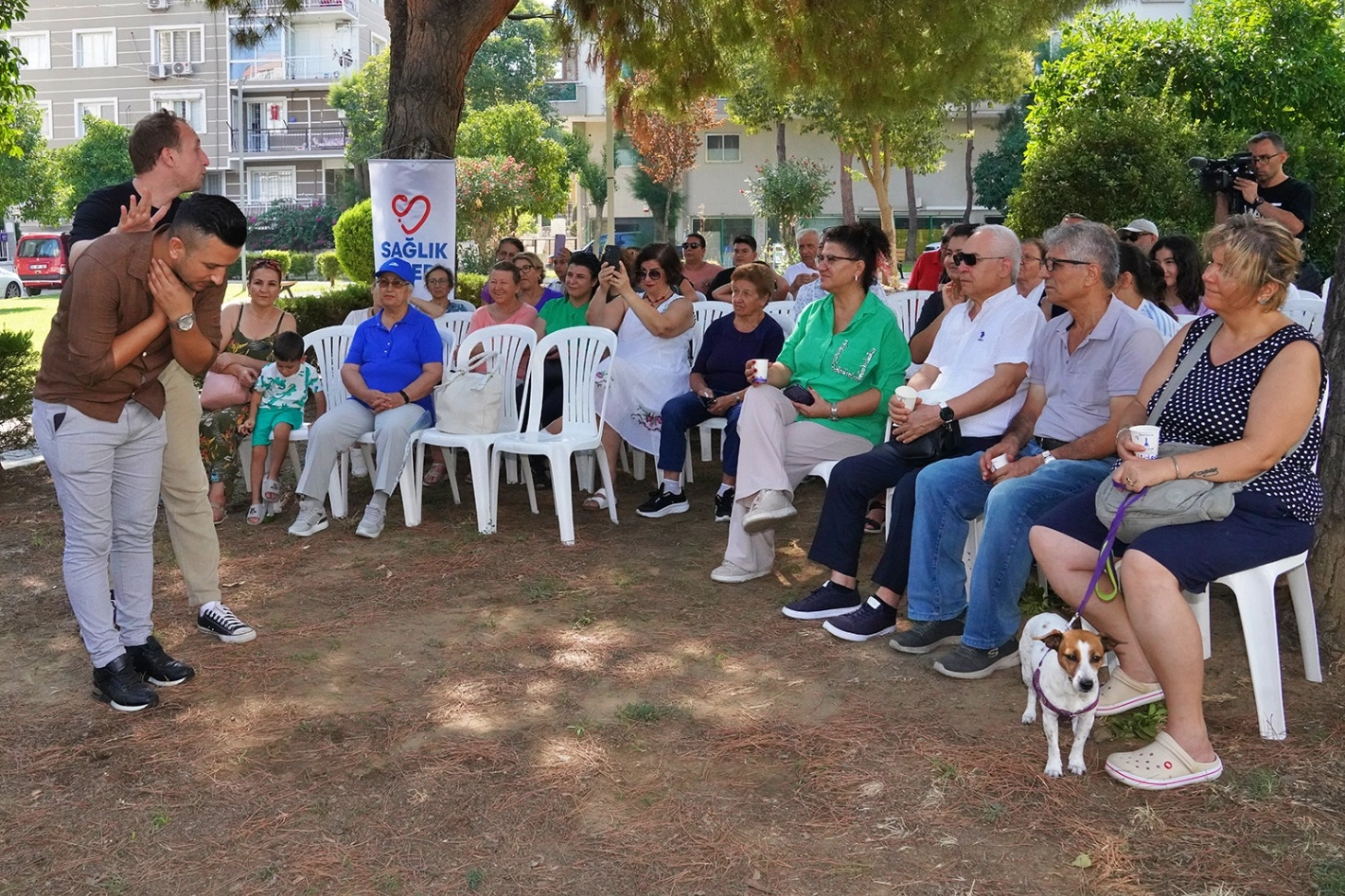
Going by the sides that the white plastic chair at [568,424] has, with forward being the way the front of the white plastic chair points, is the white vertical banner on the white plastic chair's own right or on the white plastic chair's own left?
on the white plastic chair's own right

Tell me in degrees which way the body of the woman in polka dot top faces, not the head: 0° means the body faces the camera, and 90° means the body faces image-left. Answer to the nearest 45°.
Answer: approximately 45°

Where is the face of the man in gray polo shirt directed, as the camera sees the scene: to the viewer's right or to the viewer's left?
to the viewer's left

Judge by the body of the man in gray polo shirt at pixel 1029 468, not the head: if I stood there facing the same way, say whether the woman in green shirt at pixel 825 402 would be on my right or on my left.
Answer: on my right

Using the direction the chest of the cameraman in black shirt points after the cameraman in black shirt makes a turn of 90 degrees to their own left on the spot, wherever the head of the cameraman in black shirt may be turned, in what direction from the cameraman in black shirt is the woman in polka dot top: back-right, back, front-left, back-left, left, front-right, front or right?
front-right

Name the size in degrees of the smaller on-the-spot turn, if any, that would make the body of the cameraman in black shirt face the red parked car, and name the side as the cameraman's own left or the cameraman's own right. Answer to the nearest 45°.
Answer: approximately 90° to the cameraman's own right

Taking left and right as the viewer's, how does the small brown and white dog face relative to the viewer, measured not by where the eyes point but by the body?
facing the viewer and to the right of the viewer
